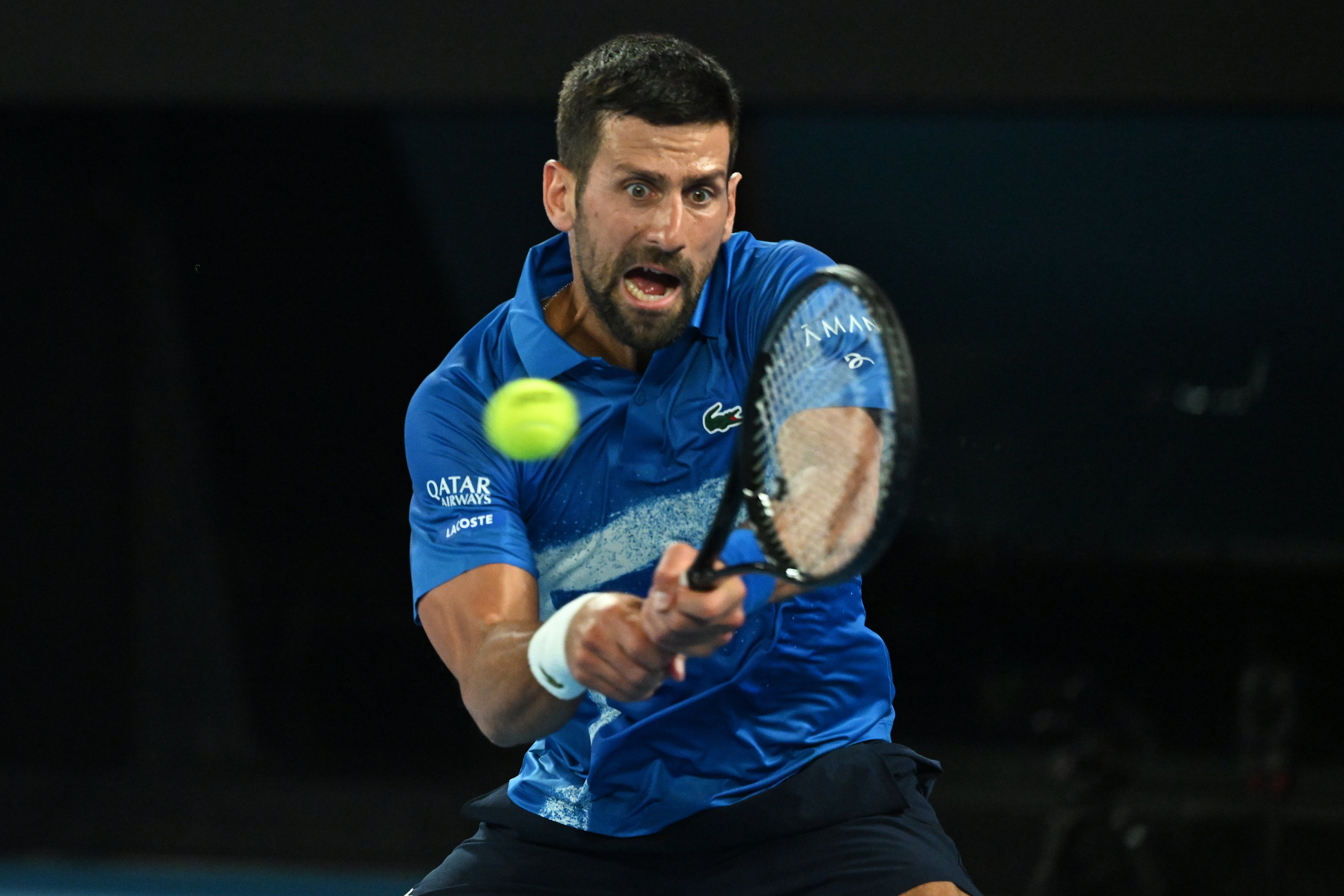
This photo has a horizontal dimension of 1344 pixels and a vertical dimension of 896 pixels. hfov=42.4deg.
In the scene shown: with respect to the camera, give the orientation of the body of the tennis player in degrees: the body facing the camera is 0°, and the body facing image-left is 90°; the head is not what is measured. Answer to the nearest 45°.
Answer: approximately 0°
